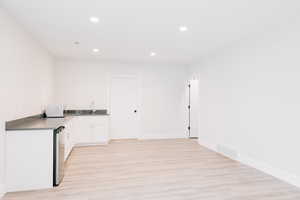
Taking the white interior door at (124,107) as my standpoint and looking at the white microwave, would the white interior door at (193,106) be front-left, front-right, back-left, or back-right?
back-left

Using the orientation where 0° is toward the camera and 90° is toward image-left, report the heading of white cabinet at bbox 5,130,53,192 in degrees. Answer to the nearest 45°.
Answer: approximately 270°

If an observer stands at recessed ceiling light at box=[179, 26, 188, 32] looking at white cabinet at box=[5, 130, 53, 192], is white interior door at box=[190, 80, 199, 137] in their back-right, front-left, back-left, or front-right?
back-right

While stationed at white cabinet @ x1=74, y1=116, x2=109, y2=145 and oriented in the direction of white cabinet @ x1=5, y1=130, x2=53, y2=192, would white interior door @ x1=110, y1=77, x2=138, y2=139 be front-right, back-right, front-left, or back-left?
back-left

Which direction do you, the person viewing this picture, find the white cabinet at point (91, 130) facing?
facing the viewer

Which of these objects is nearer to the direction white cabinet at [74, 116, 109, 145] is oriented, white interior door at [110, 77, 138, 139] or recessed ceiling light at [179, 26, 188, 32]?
the recessed ceiling light

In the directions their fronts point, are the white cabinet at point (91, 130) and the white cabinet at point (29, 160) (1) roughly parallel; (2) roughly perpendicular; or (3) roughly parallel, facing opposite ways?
roughly perpendicular

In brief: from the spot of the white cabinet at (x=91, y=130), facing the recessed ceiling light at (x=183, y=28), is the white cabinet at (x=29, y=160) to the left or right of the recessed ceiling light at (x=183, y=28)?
right

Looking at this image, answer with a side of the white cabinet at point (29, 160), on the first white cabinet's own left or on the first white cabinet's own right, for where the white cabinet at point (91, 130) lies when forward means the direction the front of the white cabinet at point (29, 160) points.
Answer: on the first white cabinet's own left
